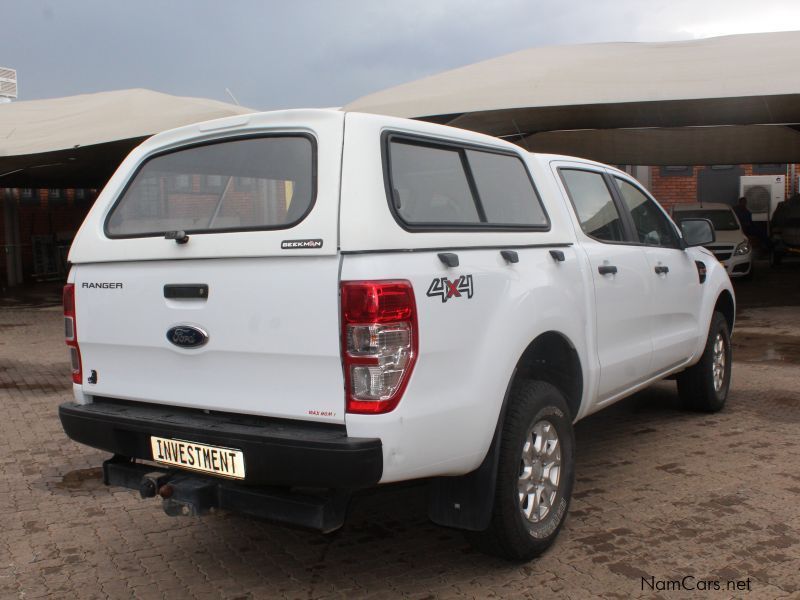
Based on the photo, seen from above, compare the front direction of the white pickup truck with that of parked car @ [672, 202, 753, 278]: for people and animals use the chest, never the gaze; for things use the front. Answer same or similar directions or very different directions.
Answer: very different directions

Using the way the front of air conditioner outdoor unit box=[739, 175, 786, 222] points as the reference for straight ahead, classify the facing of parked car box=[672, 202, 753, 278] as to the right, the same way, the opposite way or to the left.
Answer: the same way

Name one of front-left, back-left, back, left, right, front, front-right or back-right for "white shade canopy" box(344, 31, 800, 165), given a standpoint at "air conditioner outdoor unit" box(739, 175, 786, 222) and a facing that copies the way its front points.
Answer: front

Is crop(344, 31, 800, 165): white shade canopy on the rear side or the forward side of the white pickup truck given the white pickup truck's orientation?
on the forward side

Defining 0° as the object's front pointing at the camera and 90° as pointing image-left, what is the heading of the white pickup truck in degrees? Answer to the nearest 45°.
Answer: approximately 225°

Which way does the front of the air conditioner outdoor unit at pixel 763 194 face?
toward the camera

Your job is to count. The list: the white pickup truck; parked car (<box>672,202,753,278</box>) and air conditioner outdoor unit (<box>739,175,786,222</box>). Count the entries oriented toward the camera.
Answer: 2

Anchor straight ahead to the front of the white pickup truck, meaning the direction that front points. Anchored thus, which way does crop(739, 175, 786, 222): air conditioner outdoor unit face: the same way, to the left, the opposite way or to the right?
the opposite way

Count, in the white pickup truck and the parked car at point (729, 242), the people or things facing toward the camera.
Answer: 1

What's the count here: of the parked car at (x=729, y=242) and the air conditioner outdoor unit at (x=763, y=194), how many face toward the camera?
2

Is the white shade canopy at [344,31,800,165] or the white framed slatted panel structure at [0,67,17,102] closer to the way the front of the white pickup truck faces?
the white shade canopy

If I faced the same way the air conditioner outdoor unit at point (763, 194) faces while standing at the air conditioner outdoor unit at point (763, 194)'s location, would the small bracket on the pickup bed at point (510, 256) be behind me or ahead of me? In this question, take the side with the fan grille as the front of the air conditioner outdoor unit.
ahead
